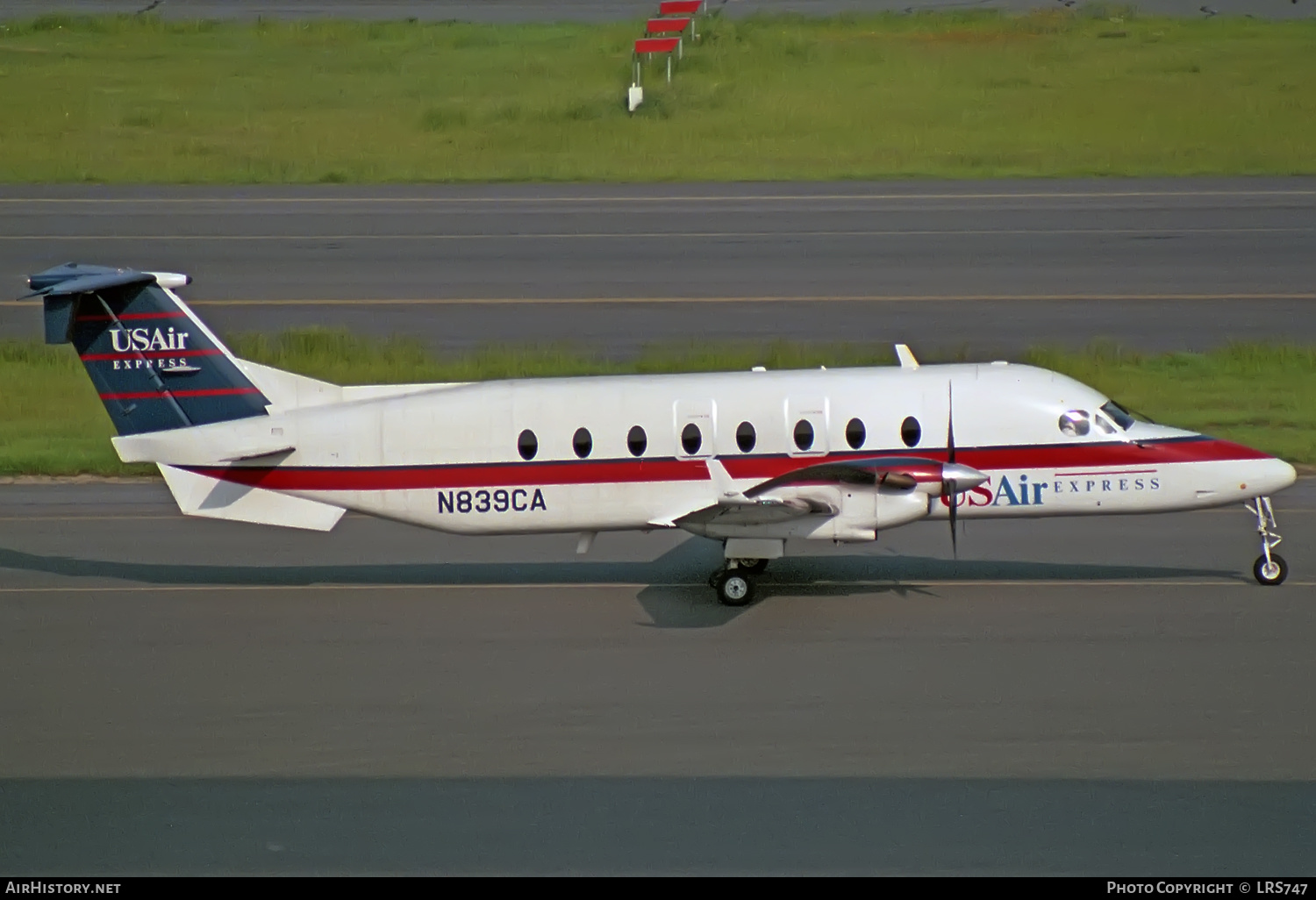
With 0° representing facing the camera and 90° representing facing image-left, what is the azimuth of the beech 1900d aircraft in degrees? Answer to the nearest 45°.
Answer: approximately 270°
